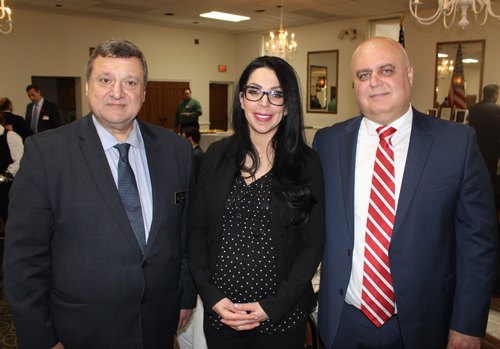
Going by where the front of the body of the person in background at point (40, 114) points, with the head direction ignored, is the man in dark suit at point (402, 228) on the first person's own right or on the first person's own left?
on the first person's own left

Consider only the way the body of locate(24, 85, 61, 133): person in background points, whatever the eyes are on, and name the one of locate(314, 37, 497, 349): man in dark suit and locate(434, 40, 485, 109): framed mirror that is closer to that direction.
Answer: the man in dark suit

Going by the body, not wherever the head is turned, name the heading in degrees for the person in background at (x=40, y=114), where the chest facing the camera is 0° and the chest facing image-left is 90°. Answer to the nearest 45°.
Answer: approximately 45°

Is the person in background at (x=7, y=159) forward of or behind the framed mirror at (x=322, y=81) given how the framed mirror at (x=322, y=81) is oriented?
forward

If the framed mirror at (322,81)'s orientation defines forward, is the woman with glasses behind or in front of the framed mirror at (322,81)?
in front

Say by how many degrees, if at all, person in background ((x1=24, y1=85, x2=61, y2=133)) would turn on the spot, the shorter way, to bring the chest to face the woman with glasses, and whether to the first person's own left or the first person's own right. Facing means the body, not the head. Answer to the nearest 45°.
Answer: approximately 45° to the first person's own left

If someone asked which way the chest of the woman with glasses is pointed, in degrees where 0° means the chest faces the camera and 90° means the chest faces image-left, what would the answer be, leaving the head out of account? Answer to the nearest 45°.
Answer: approximately 0°
